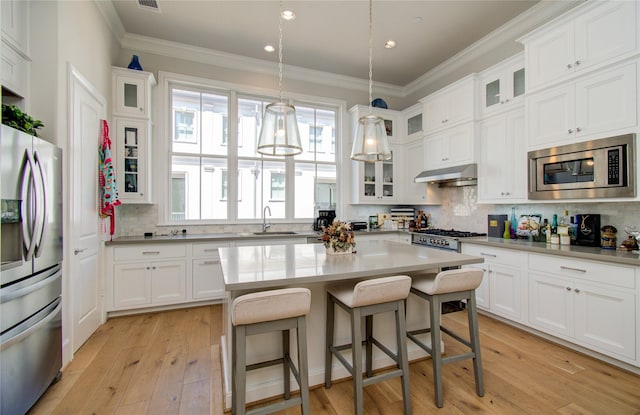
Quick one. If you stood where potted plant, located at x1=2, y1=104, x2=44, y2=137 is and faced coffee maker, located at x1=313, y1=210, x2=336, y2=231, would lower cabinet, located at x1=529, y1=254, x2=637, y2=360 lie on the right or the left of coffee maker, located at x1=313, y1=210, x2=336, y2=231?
right

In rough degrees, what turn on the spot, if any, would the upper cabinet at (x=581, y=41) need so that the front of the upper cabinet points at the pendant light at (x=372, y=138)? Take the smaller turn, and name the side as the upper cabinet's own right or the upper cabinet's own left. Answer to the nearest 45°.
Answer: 0° — it already faces it

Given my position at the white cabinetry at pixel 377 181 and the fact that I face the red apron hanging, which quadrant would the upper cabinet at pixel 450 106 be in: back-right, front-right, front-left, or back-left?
back-left

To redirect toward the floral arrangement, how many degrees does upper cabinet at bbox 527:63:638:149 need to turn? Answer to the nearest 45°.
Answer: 0° — it already faces it

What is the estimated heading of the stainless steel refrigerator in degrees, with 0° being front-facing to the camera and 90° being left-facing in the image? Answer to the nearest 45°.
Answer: approximately 315°

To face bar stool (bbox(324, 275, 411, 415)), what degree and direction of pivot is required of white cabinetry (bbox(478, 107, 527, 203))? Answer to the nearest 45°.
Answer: approximately 45° to its left
